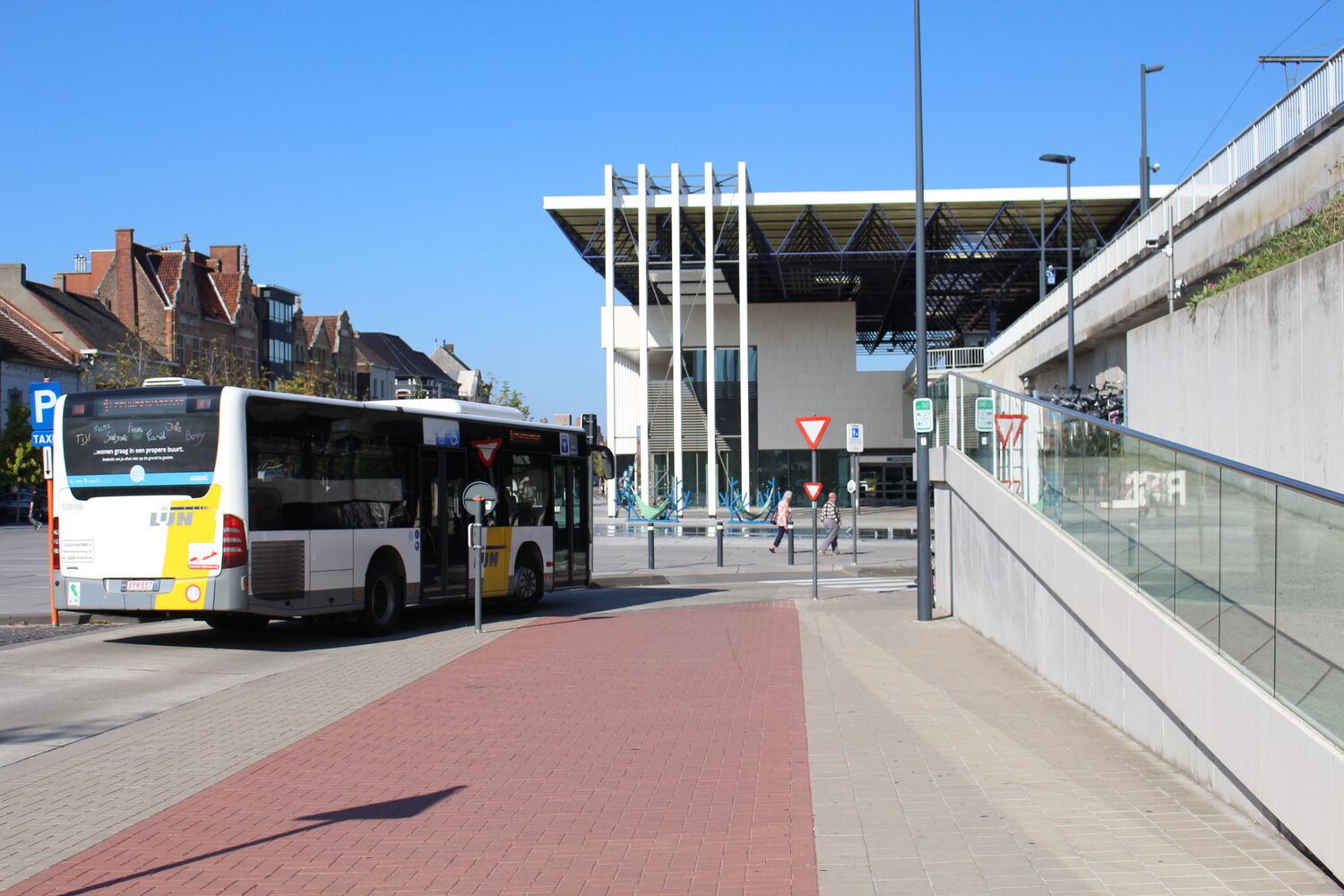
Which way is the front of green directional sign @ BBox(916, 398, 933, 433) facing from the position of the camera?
facing the viewer

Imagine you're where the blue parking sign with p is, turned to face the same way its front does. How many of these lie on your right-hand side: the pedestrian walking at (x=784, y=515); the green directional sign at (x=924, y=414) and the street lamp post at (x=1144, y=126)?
0

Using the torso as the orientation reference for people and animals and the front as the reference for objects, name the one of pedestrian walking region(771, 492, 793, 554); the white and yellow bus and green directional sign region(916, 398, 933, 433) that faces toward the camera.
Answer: the green directional sign

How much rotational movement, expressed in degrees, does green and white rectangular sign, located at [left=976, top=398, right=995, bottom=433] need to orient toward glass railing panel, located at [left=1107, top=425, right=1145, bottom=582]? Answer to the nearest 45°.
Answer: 0° — it already faces it

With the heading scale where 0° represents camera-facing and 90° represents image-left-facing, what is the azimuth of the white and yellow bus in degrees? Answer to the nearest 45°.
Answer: approximately 225°

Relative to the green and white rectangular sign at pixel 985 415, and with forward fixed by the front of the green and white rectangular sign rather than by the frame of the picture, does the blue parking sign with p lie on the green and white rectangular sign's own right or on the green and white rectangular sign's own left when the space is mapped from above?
on the green and white rectangular sign's own right

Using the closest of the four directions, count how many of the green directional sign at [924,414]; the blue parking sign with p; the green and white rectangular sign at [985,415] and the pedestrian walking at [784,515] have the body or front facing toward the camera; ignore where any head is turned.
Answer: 3
